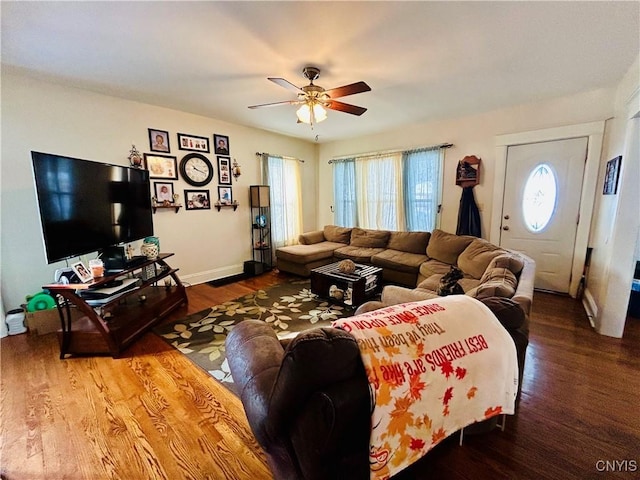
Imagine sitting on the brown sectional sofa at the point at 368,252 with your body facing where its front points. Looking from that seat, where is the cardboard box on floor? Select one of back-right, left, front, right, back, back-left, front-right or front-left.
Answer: front

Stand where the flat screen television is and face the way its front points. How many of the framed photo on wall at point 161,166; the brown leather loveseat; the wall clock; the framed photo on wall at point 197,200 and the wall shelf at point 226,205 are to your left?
4

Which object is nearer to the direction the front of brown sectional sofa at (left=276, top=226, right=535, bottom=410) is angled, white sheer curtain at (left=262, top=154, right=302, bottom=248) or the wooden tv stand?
the wooden tv stand

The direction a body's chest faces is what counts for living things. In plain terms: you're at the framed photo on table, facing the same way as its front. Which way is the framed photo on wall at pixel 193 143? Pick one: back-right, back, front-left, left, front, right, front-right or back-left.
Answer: left

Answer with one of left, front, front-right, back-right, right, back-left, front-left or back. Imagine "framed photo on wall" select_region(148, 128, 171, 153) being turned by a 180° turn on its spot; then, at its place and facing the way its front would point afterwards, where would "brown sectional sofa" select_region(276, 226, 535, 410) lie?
back

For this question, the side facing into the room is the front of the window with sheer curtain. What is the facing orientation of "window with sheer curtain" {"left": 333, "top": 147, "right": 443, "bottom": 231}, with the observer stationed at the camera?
facing the viewer and to the left of the viewer

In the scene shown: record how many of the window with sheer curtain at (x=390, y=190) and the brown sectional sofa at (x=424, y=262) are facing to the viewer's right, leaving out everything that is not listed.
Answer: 0

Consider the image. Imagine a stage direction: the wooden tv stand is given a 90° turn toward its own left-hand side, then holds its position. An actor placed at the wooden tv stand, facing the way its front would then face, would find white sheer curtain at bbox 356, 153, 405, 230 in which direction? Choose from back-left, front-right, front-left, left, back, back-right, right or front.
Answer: front-right

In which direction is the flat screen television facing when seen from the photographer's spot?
facing the viewer and to the right of the viewer
